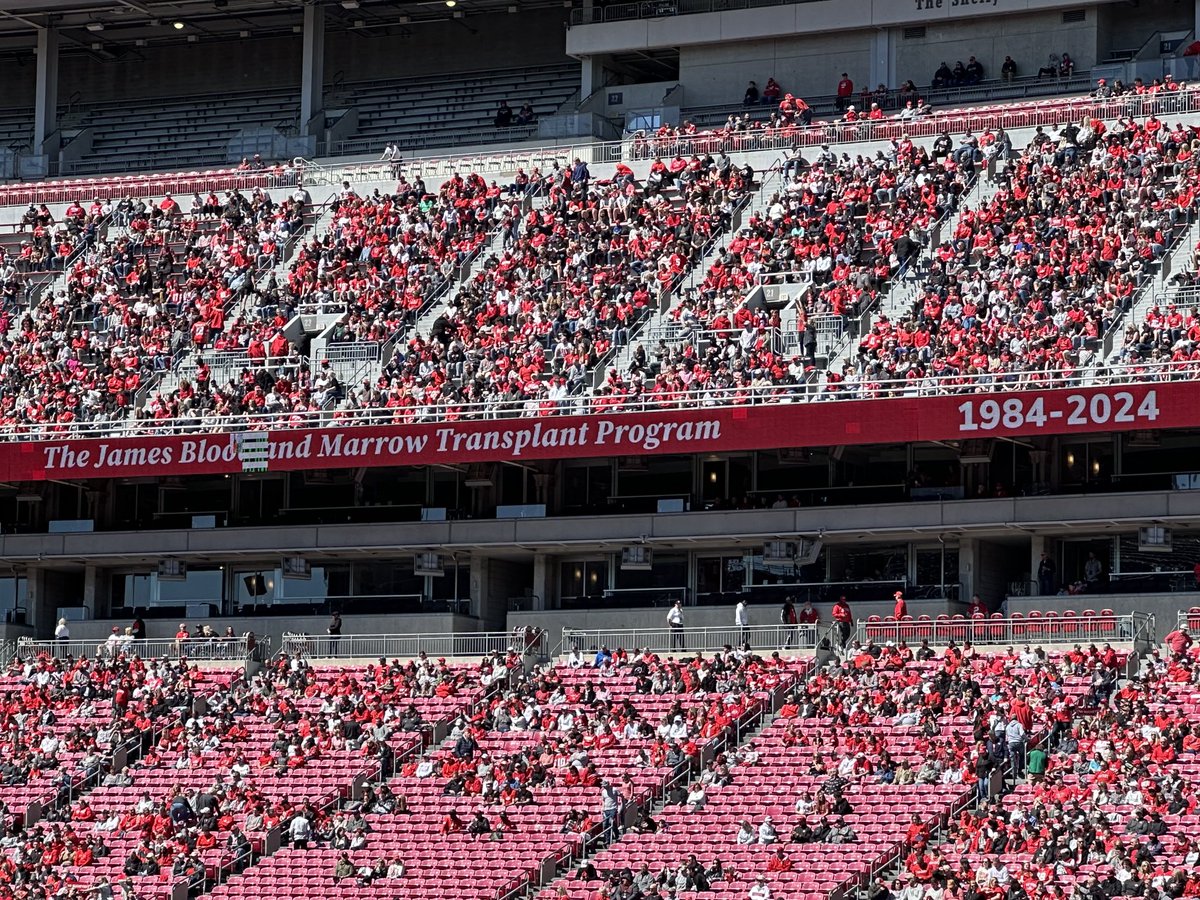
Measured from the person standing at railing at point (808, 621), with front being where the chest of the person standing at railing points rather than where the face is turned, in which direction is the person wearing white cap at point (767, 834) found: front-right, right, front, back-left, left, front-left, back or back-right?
front

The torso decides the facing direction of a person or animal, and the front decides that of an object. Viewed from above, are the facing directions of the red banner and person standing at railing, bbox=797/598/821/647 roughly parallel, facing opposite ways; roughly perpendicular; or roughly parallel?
roughly parallel

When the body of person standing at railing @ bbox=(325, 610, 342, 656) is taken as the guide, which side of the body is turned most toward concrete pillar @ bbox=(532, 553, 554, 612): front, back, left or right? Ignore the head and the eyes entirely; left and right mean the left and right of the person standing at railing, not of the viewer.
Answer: back

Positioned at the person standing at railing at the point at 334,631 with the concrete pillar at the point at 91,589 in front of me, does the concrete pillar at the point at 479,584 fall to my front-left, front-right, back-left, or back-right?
back-right

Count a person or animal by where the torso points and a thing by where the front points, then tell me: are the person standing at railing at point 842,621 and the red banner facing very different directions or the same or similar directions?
same or similar directions

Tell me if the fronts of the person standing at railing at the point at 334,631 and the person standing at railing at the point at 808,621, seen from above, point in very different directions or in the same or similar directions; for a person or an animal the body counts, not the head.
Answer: same or similar directions

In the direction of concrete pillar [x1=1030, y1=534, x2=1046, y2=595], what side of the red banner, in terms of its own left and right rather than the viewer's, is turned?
left

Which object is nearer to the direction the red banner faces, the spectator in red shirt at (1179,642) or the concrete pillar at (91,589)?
the spectator in red shirt

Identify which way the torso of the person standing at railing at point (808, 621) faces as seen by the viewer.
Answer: toward the camera

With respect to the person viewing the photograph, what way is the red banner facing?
facing the viewer

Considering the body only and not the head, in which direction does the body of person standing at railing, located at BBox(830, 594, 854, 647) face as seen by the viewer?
toward the camera

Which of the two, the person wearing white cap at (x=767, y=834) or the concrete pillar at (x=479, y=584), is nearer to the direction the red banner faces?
the person wearing white cap

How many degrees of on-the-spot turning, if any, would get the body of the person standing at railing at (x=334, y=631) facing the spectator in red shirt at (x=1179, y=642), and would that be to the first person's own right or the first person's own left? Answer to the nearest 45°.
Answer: approximately 45° to the first person's own left
